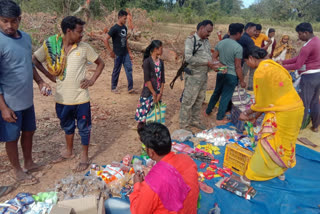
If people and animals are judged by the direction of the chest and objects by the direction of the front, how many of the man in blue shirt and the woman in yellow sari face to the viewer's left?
1

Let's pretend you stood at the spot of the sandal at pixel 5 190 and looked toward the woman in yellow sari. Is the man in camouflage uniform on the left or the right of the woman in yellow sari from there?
left

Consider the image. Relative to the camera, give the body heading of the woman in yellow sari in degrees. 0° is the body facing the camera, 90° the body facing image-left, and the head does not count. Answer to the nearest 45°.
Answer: approximately 90°

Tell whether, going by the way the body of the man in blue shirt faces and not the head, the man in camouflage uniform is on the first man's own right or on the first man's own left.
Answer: on the first man's own left

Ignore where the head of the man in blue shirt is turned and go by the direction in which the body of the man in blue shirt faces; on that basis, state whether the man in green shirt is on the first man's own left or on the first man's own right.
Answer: on the first man's own left

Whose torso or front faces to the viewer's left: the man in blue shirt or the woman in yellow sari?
the woman in yellow sari

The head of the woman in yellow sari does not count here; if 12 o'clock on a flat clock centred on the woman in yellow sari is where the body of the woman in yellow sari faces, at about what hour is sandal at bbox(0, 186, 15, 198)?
The sandal is roughly at 11 o'clock from the woman in yellow sari.

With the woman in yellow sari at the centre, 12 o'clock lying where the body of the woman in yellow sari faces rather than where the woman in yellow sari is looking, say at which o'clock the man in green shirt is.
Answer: The man in green shirt is roughly at 2 o'clock from the woman in yellow sari.

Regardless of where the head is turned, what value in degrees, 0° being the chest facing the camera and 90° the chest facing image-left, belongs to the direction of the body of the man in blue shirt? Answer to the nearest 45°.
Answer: approximately 315°
